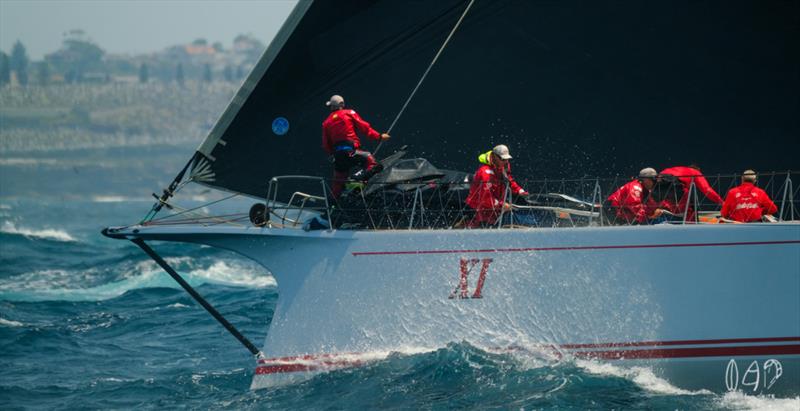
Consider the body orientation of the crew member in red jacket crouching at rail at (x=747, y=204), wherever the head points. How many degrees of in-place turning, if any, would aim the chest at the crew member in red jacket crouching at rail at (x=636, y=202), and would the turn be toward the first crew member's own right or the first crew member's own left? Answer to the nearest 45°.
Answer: approximately 90° to the first crew member's own left

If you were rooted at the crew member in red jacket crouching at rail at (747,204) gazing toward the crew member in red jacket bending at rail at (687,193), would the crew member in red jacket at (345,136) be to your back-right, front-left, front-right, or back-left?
front-left

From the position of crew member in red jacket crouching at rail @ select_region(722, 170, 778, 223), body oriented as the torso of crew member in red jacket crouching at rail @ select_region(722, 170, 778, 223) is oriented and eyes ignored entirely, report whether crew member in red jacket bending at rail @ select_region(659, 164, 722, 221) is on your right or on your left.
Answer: on your left

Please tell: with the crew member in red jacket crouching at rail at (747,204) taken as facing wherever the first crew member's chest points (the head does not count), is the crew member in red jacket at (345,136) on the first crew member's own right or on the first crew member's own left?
on the first crew member's own left

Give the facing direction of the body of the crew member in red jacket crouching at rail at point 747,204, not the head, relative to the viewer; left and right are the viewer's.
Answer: facing away from the viewer

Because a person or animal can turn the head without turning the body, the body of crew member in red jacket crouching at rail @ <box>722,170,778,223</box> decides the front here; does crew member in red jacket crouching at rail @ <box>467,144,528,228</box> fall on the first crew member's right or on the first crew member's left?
on the first crew member's left
